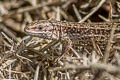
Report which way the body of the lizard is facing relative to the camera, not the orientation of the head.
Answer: to the viewer's left

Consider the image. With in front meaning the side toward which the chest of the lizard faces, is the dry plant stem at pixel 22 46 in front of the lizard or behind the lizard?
in front
